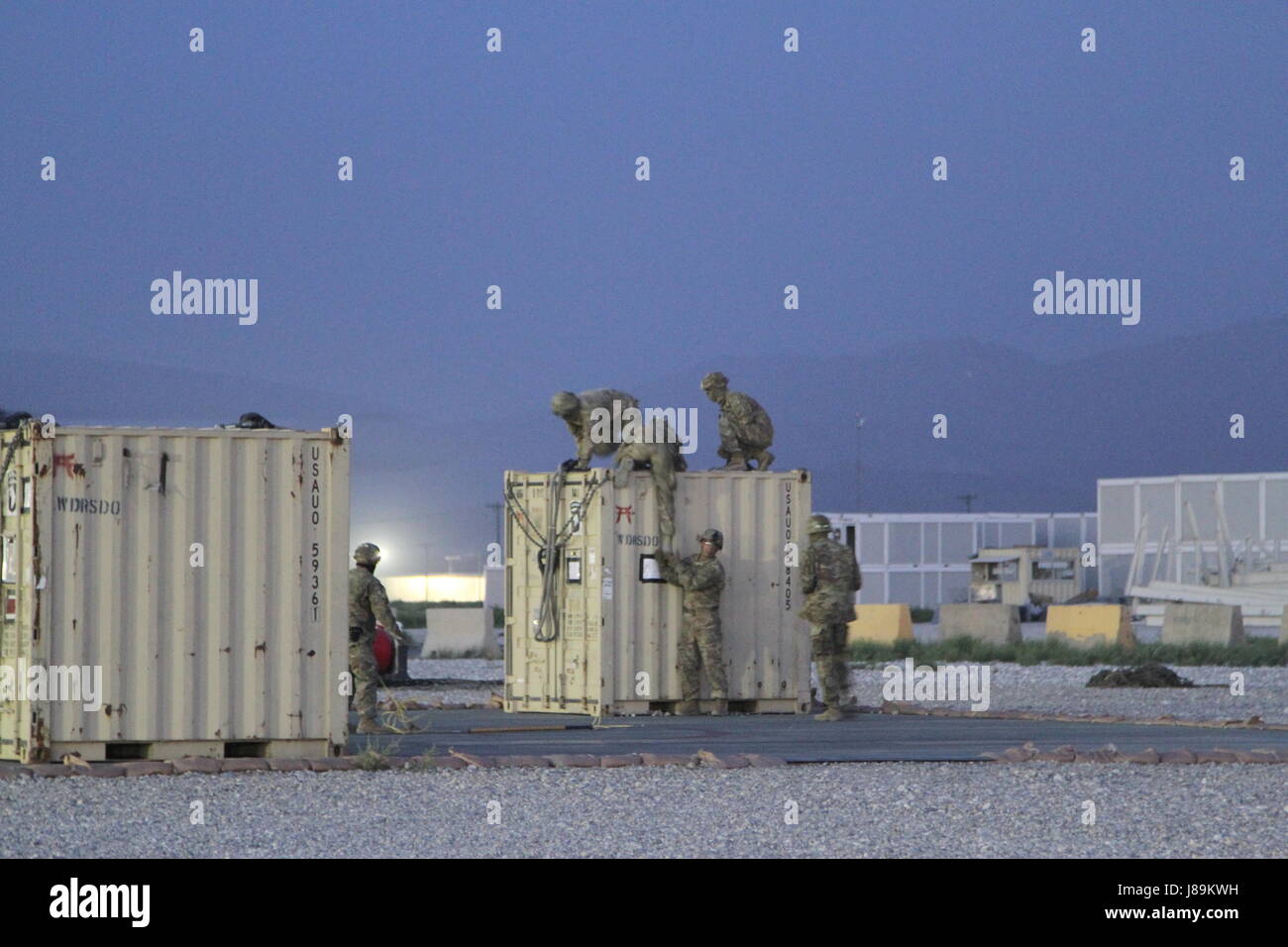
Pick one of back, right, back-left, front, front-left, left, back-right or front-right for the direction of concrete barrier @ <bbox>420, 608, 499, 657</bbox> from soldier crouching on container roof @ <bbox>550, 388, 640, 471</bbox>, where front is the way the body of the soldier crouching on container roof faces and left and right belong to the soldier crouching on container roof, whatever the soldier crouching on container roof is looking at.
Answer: right

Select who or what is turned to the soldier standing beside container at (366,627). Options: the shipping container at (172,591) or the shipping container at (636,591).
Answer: the shipping container at (636,591)

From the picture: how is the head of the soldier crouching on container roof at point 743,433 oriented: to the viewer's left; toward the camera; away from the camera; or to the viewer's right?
to the viewer's left

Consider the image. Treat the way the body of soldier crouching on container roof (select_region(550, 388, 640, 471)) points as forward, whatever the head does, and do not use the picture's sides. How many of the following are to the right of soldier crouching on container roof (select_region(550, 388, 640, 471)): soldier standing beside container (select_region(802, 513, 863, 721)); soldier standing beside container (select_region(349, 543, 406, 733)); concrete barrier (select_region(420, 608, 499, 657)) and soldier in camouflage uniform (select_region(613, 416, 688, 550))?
1

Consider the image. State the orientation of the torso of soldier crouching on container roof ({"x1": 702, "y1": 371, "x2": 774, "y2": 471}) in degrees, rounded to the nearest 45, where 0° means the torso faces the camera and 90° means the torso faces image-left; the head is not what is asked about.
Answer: approximately 90°

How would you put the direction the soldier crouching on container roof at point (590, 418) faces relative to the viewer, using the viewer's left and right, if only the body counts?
facing to the left of the viewer

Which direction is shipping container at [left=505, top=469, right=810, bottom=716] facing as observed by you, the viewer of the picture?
facing the viewer and to the left of the viewer

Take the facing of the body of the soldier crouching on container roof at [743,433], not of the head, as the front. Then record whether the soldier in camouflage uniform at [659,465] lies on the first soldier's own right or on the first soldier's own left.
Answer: on the first soldier's own left

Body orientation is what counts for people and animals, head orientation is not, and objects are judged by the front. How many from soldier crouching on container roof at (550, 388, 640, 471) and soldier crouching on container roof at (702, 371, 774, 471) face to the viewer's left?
2
